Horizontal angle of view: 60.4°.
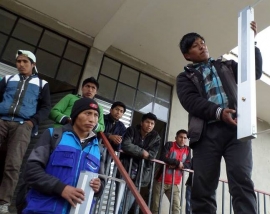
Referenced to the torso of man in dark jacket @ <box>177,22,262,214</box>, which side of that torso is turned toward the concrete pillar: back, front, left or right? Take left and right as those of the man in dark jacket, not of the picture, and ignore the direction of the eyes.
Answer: back

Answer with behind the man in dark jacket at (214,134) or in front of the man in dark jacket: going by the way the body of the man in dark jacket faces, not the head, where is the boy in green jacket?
behind

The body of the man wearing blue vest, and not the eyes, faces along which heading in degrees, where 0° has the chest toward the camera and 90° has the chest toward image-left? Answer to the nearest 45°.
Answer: approximately 315°

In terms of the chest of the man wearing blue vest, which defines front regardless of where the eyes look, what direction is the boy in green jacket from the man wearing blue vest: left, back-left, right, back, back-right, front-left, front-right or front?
back-left

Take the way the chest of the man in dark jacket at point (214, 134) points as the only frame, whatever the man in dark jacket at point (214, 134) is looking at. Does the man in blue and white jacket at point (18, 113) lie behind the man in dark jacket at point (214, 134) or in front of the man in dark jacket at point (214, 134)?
behind

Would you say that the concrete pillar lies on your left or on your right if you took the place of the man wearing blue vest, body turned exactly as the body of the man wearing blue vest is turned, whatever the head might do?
on your left

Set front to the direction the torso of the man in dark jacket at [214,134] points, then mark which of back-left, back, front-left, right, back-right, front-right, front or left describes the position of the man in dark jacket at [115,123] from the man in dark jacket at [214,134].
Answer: back
